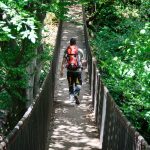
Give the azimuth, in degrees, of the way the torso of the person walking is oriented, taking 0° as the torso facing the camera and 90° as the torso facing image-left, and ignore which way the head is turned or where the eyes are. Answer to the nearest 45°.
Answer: approximately 180°
